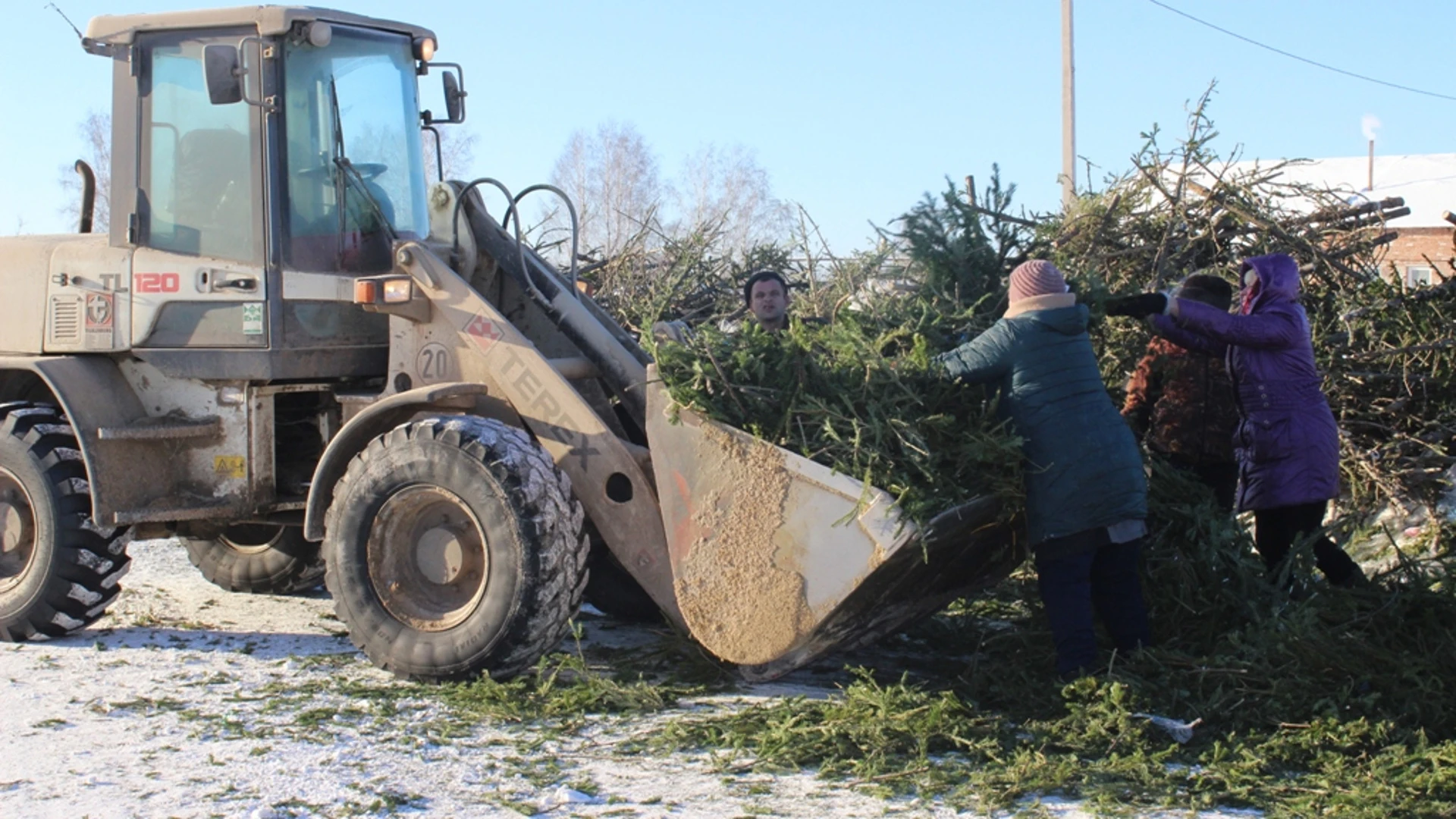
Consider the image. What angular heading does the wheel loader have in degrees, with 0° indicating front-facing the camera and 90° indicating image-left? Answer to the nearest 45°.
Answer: approximately 315°

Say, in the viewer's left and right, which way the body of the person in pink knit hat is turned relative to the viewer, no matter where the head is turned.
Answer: facing away from the viewer and to the left of the viewer

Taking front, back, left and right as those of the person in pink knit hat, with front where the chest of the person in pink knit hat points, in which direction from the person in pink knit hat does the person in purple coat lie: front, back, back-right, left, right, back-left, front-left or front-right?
right

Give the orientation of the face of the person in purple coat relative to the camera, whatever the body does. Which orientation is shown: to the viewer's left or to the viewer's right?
to the viewer's left

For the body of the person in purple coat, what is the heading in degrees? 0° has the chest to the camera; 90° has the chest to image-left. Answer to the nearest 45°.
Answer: approximately 90°

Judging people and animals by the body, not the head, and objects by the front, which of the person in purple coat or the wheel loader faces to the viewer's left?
the person in purple coat

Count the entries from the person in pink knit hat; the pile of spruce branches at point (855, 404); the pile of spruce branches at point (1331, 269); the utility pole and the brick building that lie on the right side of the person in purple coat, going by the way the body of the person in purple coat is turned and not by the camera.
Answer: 3

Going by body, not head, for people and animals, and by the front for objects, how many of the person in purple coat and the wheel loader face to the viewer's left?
1

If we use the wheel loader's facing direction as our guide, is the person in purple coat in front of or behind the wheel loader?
in front

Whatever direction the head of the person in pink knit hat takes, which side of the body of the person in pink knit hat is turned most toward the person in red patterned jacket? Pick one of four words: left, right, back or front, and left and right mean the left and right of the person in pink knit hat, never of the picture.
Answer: right

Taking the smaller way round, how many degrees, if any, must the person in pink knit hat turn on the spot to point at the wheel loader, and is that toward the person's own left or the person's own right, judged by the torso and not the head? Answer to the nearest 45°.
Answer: approximately 45° to the person's own left

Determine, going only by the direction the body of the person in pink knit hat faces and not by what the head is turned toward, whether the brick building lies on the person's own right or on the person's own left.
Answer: on the person's own right
